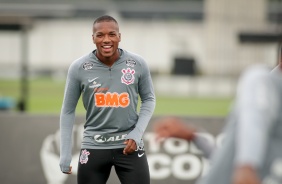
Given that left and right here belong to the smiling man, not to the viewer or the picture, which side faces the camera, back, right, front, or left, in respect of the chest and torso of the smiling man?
front

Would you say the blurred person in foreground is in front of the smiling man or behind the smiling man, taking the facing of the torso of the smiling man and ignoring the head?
in front

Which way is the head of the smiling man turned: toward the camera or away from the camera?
toward the camera
